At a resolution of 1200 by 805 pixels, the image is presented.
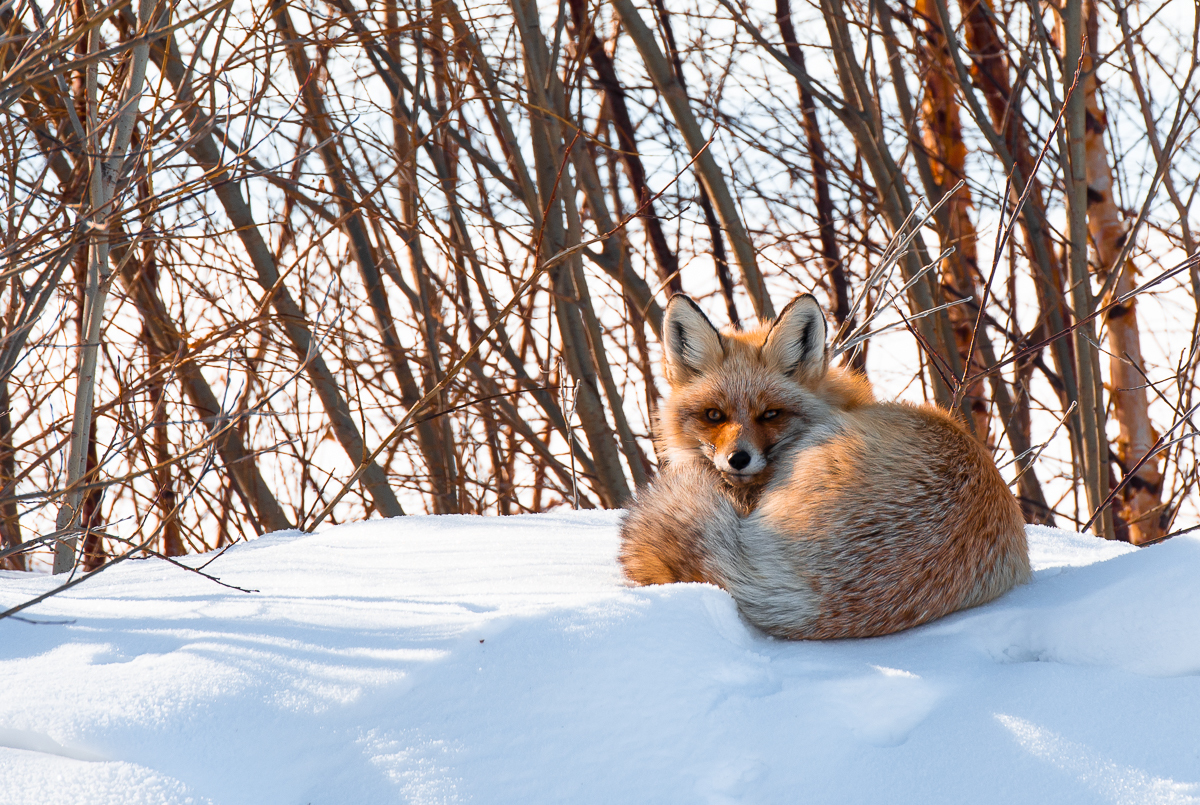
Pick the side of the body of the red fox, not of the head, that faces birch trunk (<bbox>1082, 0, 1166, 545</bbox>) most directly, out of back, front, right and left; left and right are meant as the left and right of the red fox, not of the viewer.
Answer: back

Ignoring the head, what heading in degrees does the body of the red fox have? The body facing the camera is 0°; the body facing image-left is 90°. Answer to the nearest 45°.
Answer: approximately 45°
